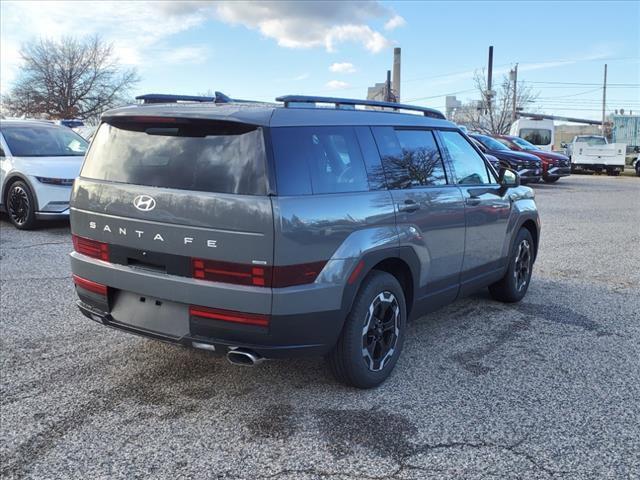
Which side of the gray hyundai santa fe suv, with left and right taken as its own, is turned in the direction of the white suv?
left

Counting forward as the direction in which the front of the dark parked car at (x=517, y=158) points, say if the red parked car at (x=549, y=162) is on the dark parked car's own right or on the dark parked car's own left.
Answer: on the dark parked car's own left

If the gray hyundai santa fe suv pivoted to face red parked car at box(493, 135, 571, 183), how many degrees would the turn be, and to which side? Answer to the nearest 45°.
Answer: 0° — it already faces it

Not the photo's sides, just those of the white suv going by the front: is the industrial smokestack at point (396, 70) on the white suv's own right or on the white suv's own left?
on the white suv's own left

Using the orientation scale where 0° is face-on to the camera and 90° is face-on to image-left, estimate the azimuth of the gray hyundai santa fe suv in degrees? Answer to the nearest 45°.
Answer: approximately 225°

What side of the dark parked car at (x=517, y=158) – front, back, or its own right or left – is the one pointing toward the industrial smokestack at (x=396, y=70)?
back

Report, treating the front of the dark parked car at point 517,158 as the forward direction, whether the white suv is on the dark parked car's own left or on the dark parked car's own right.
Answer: on the dark parked car's own right

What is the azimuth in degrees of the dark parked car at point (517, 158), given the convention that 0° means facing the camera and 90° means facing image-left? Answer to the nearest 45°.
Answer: approximately 315°
